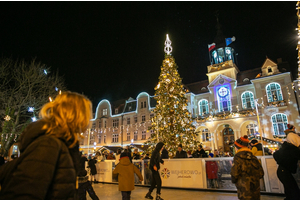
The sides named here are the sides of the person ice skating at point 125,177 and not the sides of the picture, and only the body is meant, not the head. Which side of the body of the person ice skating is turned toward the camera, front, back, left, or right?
back

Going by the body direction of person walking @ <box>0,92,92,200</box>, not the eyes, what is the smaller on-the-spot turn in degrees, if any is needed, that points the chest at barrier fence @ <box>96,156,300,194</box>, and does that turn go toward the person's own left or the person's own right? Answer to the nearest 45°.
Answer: approximately 45° to the person's own left

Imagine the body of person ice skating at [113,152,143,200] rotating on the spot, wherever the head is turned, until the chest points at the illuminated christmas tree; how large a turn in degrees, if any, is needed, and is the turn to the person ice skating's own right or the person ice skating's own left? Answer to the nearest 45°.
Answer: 0° — they already face it

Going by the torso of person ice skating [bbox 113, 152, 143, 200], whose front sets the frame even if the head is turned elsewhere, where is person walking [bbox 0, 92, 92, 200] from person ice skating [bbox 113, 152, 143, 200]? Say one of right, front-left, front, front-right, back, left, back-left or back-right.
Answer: back

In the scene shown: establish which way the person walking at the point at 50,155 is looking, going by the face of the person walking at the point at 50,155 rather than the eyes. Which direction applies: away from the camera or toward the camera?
away from the camera

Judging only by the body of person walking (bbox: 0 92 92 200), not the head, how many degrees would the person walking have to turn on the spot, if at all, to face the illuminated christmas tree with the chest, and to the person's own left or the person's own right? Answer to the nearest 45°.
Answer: approximately 45° to the person's own left
